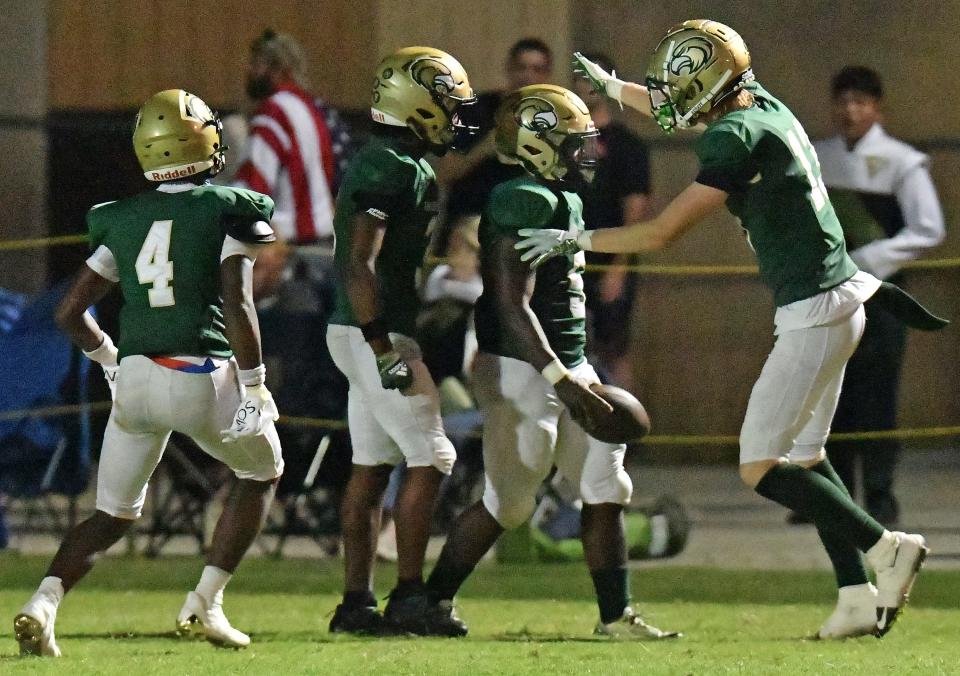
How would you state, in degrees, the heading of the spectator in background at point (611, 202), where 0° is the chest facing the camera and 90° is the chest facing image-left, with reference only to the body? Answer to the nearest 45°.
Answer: approximately 0°

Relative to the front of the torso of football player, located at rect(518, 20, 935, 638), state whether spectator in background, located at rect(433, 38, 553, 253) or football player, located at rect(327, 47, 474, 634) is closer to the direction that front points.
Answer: the football player

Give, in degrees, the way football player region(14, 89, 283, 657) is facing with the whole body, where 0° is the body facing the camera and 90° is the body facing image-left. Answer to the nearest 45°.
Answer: approximately 225°

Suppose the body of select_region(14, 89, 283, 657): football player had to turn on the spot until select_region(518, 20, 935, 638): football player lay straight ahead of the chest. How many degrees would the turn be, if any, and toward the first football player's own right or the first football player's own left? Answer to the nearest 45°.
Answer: approximately 45° to the first football player's own right

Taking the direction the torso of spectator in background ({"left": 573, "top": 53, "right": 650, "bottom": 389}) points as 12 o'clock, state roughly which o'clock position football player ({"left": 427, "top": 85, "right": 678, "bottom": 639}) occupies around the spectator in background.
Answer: The football player is roughly at 12 o'clock from the spectator in background.

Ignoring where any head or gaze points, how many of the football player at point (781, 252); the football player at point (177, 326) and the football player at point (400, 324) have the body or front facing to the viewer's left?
1

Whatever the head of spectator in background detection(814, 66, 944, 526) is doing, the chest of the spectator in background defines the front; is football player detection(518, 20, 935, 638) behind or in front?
in front
